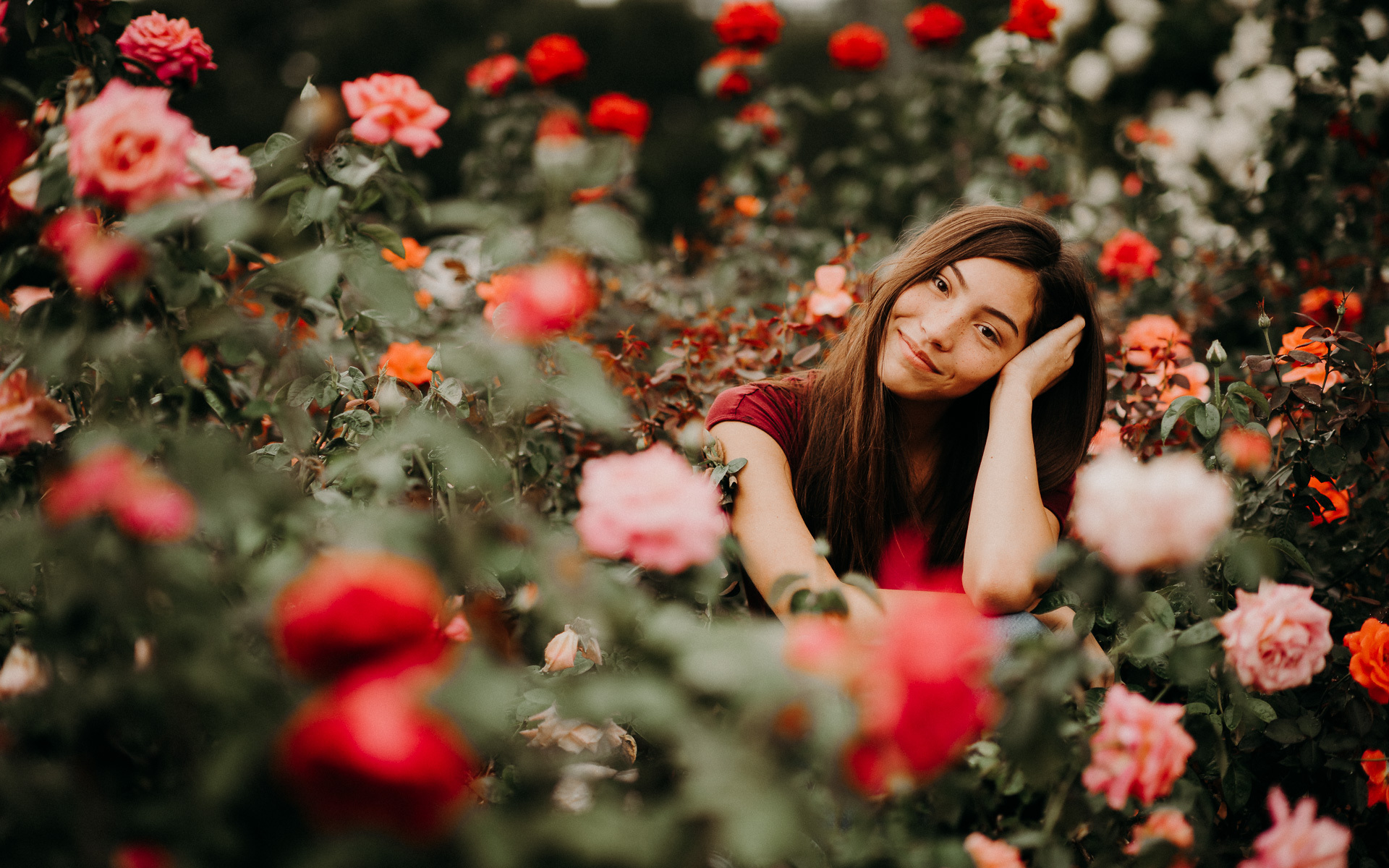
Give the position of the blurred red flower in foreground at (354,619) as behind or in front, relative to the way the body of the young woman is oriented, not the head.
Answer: in front

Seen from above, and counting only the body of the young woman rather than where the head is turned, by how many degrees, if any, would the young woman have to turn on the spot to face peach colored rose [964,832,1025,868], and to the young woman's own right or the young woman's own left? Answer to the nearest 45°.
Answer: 0° — they already face it

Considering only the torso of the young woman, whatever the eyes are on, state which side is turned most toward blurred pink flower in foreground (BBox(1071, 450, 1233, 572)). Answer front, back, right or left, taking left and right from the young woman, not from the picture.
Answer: front

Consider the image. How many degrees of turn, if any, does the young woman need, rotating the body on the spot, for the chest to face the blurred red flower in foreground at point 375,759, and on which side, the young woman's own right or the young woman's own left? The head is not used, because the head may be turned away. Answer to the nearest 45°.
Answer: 0° — they already face it

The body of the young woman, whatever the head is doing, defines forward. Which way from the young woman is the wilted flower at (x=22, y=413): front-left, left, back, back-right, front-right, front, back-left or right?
front-right

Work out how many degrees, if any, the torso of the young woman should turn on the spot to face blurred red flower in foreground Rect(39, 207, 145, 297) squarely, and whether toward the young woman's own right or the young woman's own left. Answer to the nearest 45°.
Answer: approximately 45° to the young woman's own right

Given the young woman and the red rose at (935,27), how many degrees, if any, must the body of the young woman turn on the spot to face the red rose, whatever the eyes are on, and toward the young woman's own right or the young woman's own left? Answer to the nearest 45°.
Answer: approximately 180°

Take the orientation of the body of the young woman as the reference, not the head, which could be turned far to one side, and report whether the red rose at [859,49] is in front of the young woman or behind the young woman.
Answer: behind

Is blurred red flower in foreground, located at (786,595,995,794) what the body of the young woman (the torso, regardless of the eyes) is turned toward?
yes
